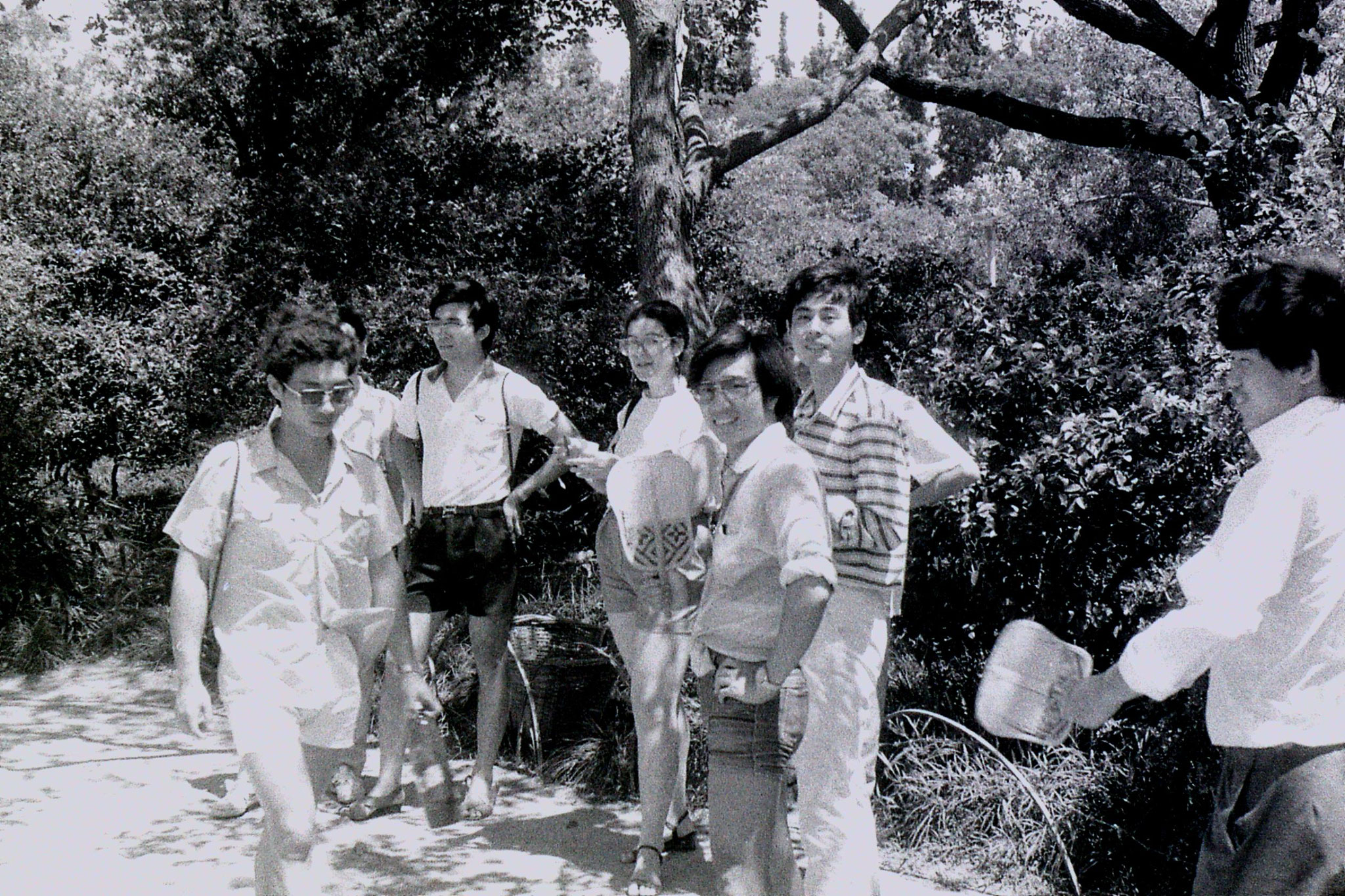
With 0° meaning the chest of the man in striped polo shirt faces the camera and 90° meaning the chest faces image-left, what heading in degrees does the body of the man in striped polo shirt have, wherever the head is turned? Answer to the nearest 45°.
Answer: approximately 45°

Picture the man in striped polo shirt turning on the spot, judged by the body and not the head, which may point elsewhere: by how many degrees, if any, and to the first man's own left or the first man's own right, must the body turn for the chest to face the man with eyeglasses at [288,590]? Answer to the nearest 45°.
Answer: approximately 45° to the first man's own right
